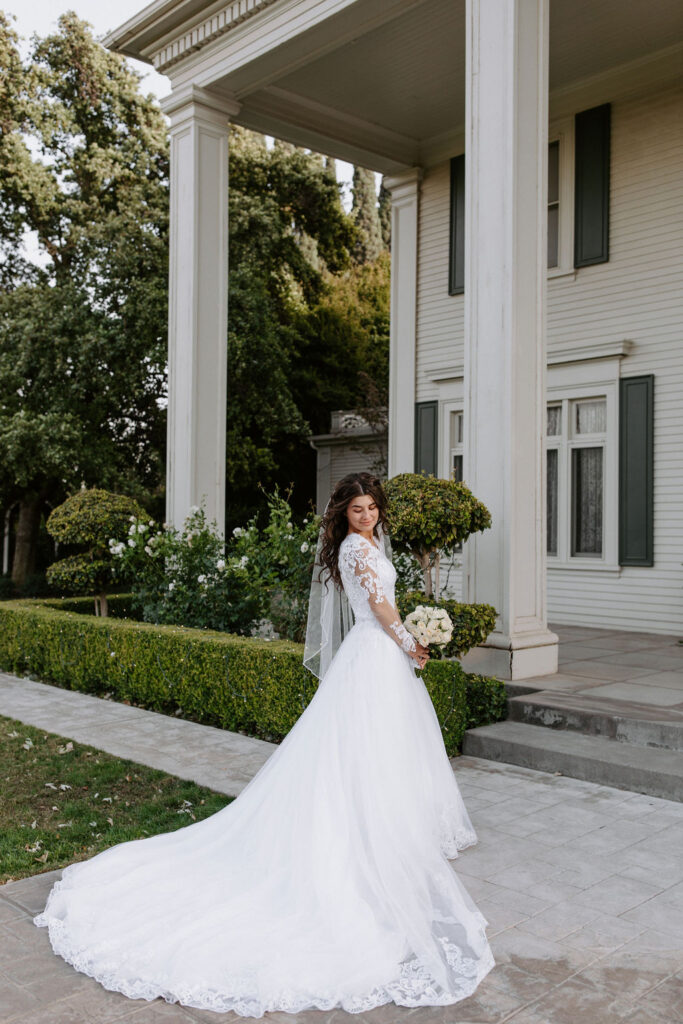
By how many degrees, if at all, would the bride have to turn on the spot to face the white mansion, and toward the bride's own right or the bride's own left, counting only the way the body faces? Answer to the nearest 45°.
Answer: approximately 45° to the bride's own left

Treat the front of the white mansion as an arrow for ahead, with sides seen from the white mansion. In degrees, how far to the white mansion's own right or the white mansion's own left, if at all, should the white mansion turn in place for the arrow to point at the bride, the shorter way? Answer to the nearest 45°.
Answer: approximately 45° to the white mansion's own left

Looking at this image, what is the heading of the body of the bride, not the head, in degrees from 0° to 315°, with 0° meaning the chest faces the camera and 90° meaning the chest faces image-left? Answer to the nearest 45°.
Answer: approximately 270°

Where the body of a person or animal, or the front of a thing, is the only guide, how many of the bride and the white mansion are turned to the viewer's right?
1

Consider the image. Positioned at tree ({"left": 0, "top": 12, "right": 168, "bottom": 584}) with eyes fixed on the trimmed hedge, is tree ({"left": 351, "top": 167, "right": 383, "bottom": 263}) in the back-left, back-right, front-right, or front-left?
back-left

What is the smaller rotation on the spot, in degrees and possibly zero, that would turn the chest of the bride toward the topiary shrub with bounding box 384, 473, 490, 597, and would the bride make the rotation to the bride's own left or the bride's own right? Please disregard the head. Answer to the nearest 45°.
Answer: approximately 90° to the bride's own left

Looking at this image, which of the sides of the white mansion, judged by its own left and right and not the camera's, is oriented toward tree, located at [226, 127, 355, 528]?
right

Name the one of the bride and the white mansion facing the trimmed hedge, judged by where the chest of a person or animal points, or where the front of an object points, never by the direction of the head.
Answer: the white mansion

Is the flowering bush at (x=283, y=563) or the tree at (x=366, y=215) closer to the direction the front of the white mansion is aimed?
the flowering bush

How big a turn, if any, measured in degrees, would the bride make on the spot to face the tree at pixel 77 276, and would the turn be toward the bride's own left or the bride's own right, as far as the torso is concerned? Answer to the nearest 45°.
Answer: approximately 90° to the bride's own left

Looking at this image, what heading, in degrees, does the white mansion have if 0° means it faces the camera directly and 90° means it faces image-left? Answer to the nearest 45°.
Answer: approximately 45°
